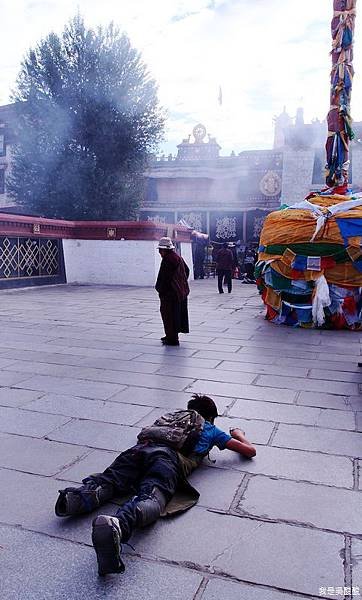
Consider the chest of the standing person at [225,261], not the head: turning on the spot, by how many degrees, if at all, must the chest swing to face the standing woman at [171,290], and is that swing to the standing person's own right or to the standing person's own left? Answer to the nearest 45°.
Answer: approximately 180°

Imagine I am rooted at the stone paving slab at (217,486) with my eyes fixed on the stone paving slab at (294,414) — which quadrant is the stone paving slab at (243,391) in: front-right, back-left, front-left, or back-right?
front-left

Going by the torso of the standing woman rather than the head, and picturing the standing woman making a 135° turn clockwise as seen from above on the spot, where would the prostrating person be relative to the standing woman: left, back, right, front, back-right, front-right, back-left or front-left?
back-right

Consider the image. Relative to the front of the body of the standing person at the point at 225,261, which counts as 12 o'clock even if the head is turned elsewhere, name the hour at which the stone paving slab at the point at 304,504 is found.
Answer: The stone paving slab is roughly at 6 o'clock from the standing person.

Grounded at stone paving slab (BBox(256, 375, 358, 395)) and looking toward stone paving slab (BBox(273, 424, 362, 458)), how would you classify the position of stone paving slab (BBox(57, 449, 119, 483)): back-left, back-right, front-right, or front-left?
front-right

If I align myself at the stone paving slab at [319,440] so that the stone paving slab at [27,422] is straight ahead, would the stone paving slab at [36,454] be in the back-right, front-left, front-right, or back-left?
front-left

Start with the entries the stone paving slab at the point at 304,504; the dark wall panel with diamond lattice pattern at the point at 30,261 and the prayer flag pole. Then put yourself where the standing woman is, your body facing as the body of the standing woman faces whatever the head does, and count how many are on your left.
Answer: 1

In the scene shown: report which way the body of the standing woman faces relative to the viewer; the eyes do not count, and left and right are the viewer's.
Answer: facing to the left of the viewer

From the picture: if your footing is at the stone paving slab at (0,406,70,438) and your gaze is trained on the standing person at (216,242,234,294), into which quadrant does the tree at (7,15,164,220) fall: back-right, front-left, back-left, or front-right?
front-left

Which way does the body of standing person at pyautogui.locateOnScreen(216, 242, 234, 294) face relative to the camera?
away from the camera

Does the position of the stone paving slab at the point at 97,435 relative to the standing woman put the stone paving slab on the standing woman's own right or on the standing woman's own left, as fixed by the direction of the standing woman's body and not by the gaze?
on the standing woman's own left

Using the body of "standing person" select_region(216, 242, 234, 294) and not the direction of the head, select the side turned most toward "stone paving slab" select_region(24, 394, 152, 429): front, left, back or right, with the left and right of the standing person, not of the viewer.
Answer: back

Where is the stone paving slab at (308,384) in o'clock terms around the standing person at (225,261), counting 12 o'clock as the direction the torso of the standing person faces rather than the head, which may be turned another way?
The stone paving slab is roughly at 6 o'clock from the standing person.
